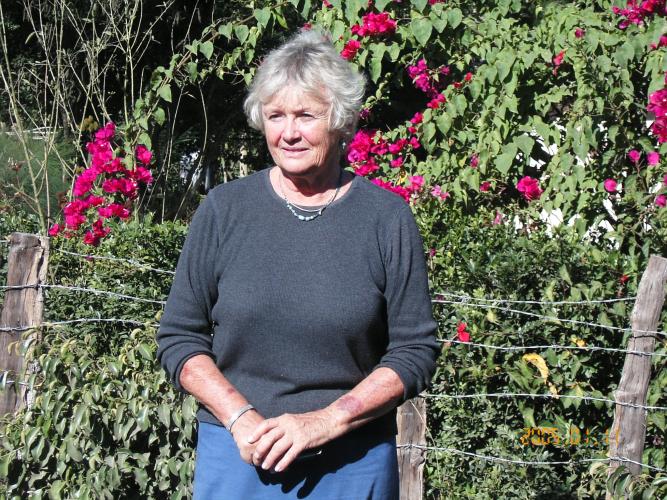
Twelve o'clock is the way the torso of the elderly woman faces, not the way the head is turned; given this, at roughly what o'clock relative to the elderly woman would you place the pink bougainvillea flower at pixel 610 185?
The pink bougainvillea flower is roughly at 7 o'clock from the elderly woman.

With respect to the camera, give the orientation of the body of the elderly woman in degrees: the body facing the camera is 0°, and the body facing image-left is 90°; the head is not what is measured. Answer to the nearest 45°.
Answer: approximately 0°

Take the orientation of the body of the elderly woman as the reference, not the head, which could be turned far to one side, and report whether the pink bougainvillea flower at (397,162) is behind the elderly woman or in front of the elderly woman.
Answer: behind

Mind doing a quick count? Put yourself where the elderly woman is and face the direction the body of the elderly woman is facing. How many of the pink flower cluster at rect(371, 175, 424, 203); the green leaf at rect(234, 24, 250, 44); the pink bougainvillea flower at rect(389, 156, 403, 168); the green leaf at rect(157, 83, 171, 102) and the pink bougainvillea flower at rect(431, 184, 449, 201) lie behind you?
5

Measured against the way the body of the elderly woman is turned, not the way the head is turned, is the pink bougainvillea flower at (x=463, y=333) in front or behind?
behind

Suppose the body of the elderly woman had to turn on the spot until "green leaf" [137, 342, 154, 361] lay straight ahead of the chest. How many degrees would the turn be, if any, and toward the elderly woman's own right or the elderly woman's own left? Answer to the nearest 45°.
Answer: approximately 135° to the elderly woman's own right

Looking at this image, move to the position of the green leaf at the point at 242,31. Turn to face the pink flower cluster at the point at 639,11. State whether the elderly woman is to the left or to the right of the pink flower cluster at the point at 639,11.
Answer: right

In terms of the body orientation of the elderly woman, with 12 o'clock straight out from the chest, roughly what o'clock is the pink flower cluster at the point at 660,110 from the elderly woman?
The pink flower cluster is roughly at 7 o'clock from the elderly woman.

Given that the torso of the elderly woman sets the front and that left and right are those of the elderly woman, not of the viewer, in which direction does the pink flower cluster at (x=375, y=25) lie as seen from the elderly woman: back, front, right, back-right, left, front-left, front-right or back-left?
back

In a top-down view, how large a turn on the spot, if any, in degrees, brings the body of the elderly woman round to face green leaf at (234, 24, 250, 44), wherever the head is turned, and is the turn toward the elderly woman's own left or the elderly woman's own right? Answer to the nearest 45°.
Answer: approximately 180°

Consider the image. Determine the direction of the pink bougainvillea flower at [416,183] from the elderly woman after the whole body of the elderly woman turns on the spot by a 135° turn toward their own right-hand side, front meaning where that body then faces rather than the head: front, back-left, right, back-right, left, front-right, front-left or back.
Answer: front-right

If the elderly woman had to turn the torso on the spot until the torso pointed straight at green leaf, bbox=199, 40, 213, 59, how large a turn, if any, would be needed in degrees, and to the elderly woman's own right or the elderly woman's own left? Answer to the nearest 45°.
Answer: approximately 180°

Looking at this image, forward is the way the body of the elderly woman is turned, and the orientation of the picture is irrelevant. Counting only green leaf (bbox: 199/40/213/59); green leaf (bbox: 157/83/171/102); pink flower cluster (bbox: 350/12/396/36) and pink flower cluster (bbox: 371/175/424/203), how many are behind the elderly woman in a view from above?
4
